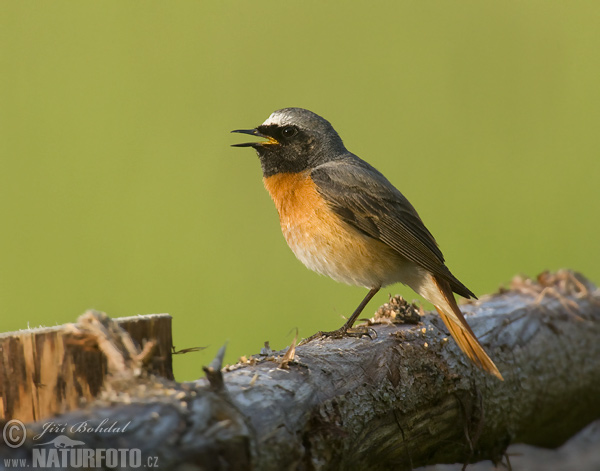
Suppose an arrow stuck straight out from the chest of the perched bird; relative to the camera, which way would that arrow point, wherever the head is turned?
to the viewer's left
